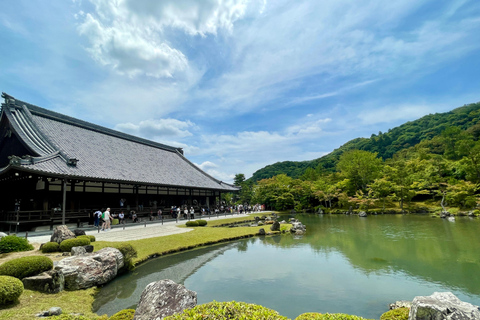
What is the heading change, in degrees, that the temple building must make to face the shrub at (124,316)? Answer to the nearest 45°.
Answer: approximately 45° to its right

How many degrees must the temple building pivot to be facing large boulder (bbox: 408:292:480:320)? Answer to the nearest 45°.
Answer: approximately 45° to its right

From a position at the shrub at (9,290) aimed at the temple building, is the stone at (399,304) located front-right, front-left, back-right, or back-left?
back-right

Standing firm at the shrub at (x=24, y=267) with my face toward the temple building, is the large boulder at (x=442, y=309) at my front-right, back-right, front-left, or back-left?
back-right

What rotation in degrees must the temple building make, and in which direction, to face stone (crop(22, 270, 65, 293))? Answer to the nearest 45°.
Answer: approximately 45° to its right

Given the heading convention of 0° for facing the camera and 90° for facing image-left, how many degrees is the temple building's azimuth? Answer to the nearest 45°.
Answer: approximately 315°

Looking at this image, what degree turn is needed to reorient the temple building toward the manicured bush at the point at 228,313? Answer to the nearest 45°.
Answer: approximately 45° to its right
